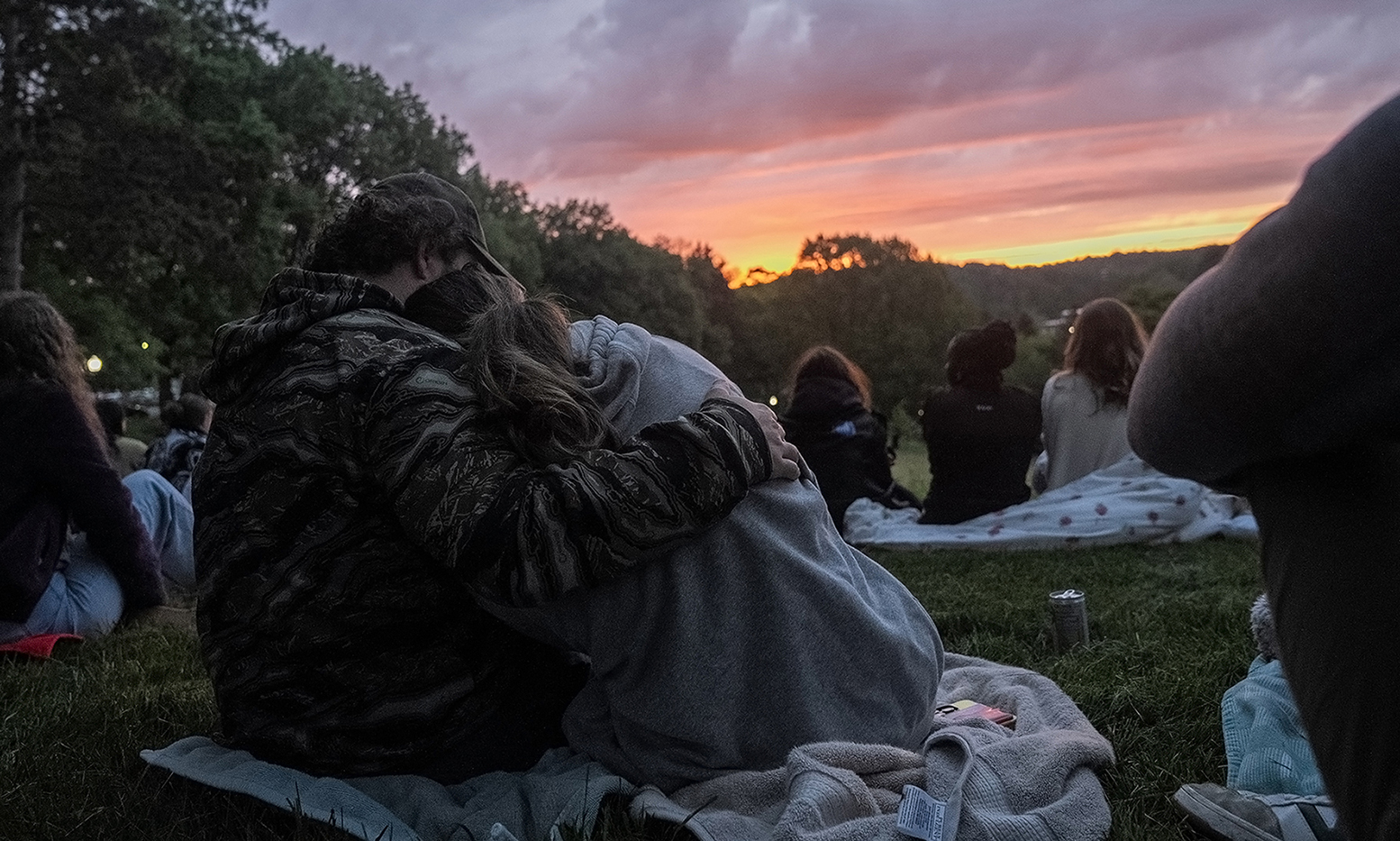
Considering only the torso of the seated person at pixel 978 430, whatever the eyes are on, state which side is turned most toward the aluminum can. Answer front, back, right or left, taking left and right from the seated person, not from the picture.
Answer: back

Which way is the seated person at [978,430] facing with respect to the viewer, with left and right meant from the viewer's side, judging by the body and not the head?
facing away from the viewer

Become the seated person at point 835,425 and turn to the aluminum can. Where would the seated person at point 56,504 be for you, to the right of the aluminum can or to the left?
right

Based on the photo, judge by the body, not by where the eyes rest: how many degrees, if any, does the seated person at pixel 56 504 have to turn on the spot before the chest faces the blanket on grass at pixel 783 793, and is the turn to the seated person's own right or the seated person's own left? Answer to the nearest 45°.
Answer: approximately 135° to the seated person's own right

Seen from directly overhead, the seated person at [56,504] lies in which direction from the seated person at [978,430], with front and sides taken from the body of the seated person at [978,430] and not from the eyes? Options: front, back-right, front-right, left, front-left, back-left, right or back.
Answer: back-left

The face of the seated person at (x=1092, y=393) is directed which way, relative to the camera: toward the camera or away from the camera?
away from the camera

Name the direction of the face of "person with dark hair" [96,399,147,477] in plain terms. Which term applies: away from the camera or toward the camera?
away from the camera

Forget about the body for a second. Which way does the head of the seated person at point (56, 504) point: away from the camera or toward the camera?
away from the camera

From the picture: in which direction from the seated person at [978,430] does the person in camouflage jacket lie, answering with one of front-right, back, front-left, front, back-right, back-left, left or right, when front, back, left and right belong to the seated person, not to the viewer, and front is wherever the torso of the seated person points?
back

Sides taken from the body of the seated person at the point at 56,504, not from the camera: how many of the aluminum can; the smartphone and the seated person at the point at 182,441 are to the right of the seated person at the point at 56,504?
2

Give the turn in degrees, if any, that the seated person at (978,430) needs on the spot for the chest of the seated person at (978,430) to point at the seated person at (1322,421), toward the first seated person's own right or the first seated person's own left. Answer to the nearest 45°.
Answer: approximately 180°

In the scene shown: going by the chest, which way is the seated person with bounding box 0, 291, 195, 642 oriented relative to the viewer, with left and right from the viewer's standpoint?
facing away from the viewer and to the right of the viewer

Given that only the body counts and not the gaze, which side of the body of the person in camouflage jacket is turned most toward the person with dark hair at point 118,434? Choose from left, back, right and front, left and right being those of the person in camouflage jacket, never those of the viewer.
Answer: left

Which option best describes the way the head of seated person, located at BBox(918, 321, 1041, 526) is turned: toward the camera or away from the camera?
away from the camera

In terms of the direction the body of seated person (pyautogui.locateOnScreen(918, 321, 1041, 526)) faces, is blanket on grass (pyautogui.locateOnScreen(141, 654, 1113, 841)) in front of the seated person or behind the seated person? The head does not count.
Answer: behind
